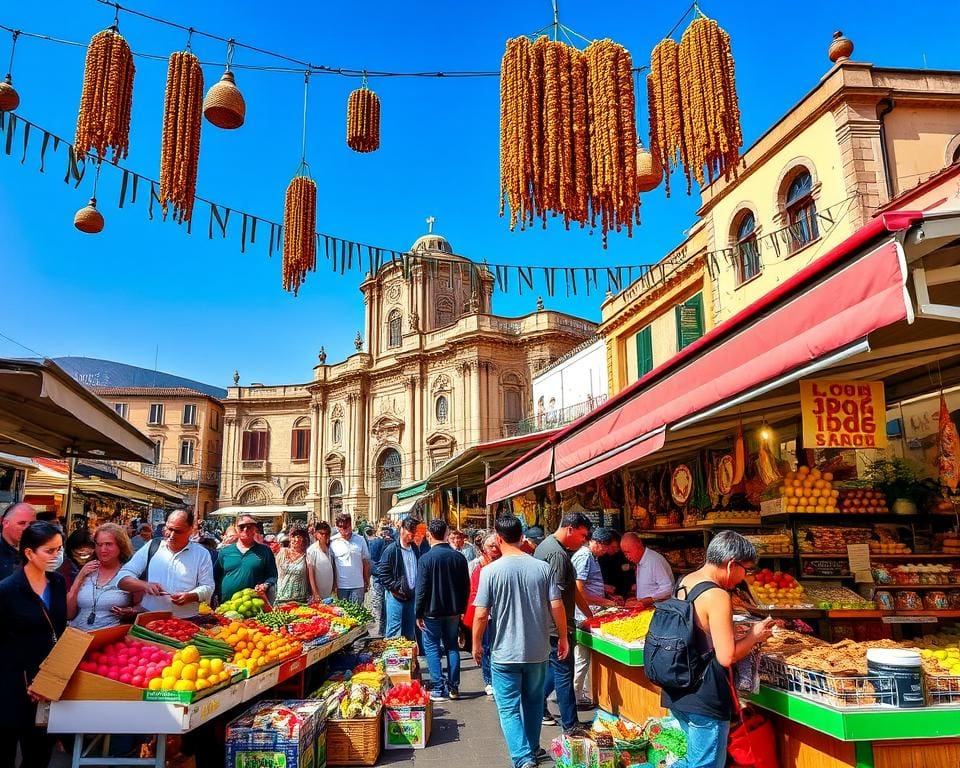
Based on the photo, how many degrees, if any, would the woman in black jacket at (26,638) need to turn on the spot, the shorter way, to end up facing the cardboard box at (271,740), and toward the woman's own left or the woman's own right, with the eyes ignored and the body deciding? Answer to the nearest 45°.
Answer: approximately 45° to the woman's own left

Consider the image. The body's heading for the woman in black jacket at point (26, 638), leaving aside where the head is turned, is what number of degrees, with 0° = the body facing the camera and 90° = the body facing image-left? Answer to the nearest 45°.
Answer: approximately 315°

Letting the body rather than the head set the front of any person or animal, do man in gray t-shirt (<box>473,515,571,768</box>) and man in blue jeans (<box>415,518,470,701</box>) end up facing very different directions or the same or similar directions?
same or similar directions

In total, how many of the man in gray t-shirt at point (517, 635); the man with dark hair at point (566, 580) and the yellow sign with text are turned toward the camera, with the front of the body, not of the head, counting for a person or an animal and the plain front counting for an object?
1

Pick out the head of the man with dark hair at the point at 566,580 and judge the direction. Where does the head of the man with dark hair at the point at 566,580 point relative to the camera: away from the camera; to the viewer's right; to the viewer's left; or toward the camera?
to the viewer's right

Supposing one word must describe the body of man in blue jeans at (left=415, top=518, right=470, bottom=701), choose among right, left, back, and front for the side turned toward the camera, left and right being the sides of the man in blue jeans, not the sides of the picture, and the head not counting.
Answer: back

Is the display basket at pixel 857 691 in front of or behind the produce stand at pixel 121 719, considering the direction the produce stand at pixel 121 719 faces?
in front

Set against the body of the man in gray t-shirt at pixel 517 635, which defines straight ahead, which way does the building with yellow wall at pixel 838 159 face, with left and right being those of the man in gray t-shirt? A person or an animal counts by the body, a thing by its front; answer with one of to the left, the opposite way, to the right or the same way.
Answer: to the left

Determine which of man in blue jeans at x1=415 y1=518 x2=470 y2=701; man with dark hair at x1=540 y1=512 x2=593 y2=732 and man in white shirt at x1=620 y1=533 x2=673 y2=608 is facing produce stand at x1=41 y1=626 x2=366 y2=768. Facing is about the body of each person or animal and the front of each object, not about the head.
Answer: the man in white shirt

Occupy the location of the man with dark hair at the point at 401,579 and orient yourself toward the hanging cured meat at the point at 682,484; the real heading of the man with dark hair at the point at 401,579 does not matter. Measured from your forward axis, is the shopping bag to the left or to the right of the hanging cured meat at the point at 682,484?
right

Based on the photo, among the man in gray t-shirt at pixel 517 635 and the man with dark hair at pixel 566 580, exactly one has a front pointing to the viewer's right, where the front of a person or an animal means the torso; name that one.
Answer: the man with dark hair

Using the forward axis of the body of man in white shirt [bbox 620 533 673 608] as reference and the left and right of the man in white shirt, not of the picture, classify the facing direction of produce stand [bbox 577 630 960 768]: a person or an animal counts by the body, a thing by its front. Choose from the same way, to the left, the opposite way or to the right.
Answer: the same way

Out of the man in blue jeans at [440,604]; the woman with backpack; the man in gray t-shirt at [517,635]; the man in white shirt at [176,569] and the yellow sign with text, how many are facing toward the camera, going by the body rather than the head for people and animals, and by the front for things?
2

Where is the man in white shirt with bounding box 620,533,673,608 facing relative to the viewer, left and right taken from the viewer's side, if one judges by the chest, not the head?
facing the viewer and to the left of the viewer

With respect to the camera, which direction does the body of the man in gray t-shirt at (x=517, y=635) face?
away from the camera

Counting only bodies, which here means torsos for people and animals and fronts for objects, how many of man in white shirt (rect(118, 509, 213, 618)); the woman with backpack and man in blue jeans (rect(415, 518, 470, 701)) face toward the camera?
1

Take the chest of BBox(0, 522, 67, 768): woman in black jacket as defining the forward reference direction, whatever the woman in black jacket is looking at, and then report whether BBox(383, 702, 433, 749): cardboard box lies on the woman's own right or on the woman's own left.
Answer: on the woman's own left

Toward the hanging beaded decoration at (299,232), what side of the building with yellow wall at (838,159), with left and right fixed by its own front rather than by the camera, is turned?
front

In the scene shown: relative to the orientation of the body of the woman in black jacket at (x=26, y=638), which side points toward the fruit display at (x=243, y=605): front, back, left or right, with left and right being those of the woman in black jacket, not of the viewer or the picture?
left
